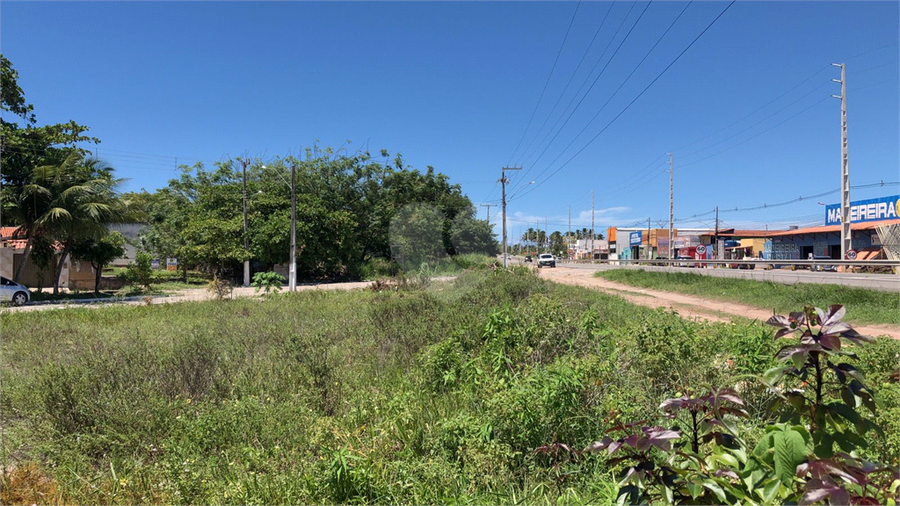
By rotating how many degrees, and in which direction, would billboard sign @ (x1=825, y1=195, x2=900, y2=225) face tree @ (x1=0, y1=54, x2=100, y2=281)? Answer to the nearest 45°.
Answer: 0° — it already faces it

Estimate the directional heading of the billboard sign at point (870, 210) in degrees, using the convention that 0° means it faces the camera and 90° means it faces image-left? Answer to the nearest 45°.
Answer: approximately 45°
